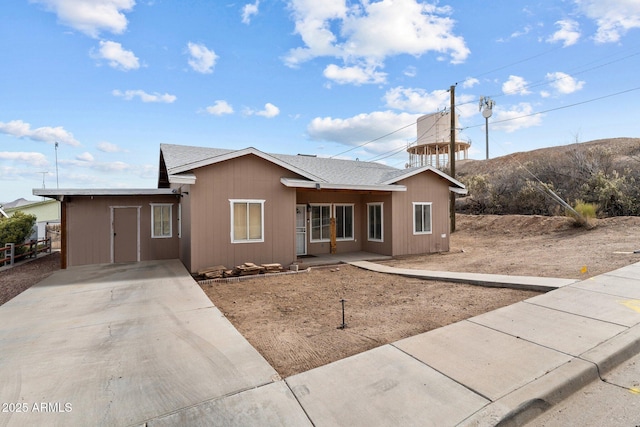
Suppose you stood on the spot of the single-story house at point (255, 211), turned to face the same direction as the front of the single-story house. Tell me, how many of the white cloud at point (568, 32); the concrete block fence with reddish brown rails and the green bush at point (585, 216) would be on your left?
2

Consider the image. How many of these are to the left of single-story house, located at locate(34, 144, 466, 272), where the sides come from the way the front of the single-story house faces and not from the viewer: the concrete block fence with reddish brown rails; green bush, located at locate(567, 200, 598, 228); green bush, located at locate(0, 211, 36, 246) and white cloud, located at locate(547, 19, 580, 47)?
2

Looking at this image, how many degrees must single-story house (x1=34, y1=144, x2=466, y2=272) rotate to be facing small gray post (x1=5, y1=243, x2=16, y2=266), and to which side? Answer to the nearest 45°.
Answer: approximately 90° to its right

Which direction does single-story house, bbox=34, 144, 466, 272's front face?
toward the camera

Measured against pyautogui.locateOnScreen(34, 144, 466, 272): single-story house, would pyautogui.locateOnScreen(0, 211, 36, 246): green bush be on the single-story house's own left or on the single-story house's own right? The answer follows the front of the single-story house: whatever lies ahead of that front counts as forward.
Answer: on the single-story house's own right

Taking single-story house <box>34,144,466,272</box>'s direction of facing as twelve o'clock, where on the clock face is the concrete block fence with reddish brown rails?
The concrete block fence with reddish brown rails is roughly at 4 o'clock from the single-story house.

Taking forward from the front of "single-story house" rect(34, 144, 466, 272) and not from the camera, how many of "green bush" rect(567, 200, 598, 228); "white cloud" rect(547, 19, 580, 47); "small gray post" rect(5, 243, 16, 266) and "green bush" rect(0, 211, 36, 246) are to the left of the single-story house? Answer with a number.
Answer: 2

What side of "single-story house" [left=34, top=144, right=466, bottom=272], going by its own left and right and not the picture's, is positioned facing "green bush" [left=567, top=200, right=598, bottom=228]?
left
